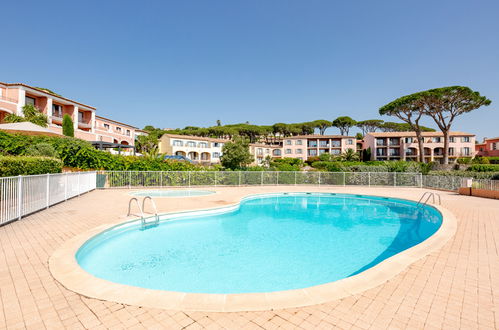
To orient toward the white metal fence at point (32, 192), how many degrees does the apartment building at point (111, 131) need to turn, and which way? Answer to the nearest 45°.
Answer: approximately 45° to its right

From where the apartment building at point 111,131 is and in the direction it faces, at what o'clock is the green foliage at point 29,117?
The green foliage is roughly at 2 o'clock from the apartment building.

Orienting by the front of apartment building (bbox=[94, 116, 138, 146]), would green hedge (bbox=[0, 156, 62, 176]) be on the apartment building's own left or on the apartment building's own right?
on the apartment building's own right

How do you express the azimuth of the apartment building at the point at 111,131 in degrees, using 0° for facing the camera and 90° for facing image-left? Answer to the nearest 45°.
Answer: approximately 315°

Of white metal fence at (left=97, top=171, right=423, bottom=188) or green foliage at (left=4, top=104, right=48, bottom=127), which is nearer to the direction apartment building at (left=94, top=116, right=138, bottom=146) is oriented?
the white metal fence

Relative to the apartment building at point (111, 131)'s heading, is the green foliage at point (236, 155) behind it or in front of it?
in front

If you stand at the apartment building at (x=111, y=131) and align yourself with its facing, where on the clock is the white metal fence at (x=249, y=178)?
The white metal fence is roughly at 1 o'clock from the apartment building.
